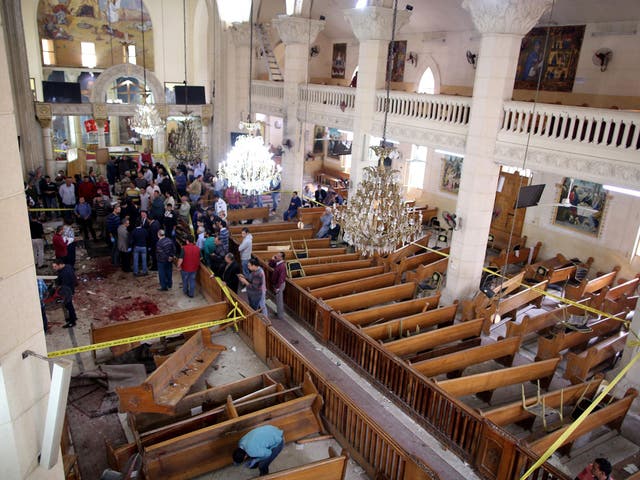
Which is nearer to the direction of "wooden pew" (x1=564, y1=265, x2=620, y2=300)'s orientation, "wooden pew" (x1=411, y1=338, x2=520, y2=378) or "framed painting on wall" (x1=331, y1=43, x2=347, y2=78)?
the framed painting on wall

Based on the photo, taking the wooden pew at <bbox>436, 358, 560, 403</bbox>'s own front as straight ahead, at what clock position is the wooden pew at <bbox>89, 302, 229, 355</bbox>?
the wooden pew at <bbox>89, 302, 229, 355</bbox> is roughly at 10 o'clock from the wooden pew at <bbox>436, 358, 560, 403</bbox>.

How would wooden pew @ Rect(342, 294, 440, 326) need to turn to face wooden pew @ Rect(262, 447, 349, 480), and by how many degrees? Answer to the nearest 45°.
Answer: approximately 135° to its left

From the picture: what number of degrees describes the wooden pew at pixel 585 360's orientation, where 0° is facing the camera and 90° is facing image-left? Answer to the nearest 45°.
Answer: approximately 135°

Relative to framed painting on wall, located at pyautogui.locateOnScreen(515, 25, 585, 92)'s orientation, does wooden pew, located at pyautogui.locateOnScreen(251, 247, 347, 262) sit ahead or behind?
ahead

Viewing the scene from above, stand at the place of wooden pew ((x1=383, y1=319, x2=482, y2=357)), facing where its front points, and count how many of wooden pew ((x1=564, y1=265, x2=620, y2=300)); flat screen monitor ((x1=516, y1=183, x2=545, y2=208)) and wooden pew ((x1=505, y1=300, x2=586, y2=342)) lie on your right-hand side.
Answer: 3

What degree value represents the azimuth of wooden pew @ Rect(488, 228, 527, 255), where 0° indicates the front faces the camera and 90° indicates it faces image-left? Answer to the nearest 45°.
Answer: approximately 135°

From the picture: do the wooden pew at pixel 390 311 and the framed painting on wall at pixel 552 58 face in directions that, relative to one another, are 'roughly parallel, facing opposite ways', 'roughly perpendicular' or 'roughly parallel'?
roughly perpendicular

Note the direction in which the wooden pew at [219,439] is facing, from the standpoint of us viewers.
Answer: facing away from the viewer and to the left of the viewer

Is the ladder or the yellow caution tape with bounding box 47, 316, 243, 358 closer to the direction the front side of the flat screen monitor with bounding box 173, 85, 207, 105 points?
the yellow caution tape

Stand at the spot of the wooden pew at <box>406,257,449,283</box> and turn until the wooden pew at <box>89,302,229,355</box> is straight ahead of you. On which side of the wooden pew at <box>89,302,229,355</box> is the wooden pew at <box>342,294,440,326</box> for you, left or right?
left

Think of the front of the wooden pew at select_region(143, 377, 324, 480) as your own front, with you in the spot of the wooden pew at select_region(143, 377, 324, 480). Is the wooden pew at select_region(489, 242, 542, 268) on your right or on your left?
on your right

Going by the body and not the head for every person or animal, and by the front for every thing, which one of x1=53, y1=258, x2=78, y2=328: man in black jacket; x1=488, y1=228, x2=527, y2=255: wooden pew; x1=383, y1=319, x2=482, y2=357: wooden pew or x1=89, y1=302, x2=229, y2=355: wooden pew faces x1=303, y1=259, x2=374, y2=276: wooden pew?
x1=383, y1=319, x2=482, y2=357: wooden pew

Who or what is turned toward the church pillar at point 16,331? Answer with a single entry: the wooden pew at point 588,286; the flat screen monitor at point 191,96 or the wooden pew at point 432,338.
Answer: the flat screen monitor

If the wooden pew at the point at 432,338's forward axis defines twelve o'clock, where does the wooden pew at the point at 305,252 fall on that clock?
the wooden pew at the point at 305,252 is roughly at 12 o'clock from the wooden pew at the point at 432,338.
